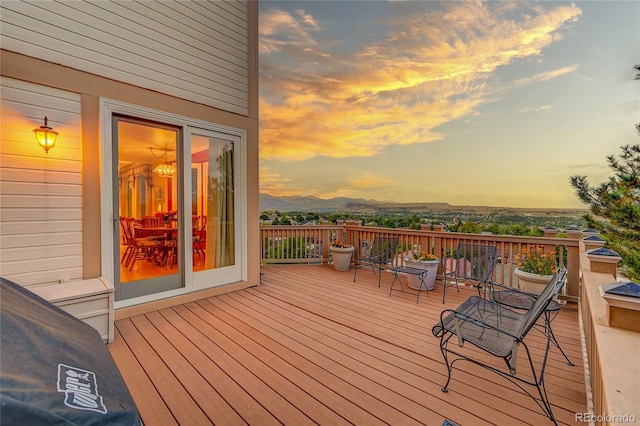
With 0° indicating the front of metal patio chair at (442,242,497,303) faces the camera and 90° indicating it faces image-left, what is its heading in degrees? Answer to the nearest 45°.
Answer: approximately 45°

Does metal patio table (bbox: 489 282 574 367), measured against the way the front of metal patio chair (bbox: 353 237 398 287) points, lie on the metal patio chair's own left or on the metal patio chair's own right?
on the metal patio chair's own left

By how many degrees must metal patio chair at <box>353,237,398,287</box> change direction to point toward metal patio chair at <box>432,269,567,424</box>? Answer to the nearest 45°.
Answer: approximately 45° to its left

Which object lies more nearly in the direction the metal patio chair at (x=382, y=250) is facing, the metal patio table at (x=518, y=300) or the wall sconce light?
the wall sconce light

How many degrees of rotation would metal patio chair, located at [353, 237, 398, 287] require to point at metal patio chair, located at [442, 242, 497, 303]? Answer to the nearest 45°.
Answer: approximately 90° to its left

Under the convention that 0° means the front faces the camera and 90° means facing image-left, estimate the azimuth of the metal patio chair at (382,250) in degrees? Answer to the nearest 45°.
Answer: approximately 45°

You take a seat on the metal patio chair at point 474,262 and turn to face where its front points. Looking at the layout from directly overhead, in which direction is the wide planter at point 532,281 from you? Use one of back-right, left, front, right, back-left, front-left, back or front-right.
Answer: back-left

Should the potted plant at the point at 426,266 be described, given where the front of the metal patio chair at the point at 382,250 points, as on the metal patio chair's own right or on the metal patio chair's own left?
on the metal patio chair's own left

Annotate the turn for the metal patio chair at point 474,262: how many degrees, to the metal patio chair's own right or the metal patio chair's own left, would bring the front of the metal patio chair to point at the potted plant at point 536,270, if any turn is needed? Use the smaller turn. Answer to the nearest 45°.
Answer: approximately 135° to the metal patio chair's own left

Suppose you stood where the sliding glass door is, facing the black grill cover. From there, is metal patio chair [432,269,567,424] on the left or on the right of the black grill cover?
left
